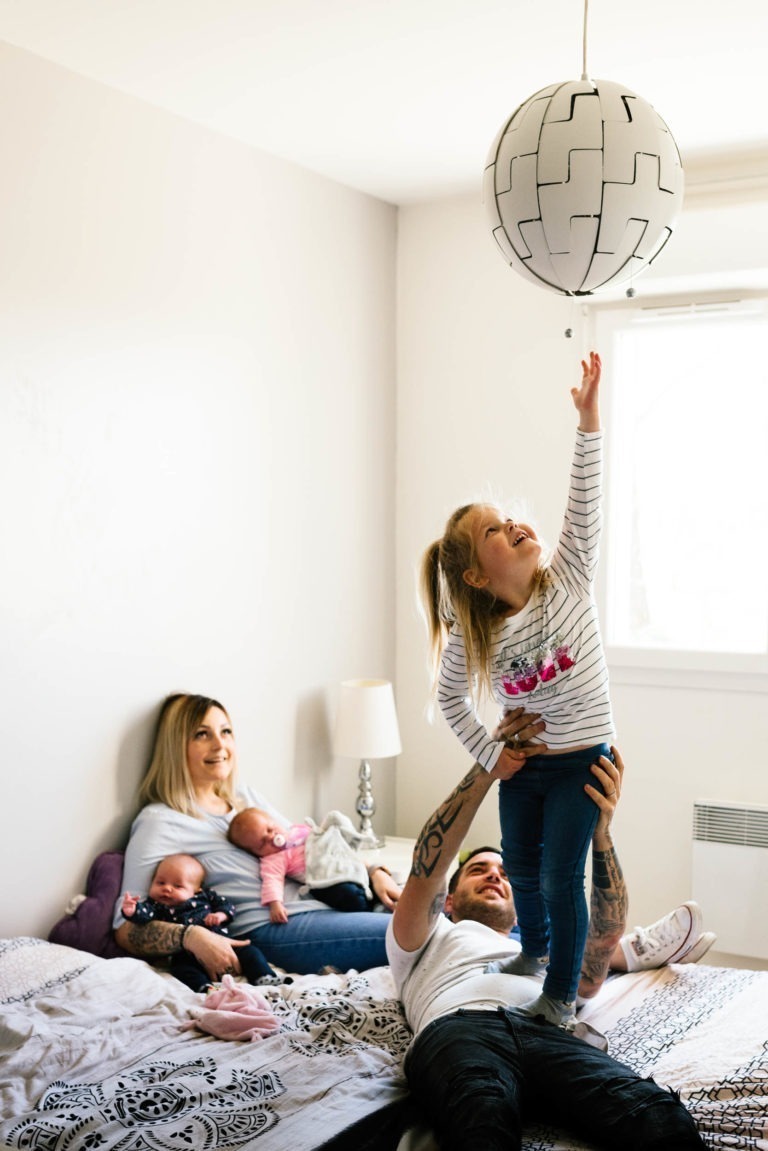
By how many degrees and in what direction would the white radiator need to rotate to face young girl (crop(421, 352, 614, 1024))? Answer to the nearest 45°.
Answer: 0° — it already faces them

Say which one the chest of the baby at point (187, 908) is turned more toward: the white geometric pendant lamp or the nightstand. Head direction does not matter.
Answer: the white geometric pendant lamp

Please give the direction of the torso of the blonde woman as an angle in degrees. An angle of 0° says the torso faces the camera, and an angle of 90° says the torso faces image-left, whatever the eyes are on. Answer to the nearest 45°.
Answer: approximately 315°

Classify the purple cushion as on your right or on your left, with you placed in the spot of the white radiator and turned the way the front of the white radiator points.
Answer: on your right

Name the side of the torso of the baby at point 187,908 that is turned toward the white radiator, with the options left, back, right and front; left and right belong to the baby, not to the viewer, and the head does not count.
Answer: left

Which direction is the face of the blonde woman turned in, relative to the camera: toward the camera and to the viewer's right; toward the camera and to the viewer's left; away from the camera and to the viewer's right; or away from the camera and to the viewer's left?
toward the camera and to the viewer's right

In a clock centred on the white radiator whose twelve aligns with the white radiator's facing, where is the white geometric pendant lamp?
The white geometric pendant lamp is roughly at 12 o'clock from the white radiator.

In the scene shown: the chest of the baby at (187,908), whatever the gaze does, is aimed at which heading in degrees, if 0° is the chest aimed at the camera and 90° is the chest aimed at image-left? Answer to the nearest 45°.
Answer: approximately 0°
